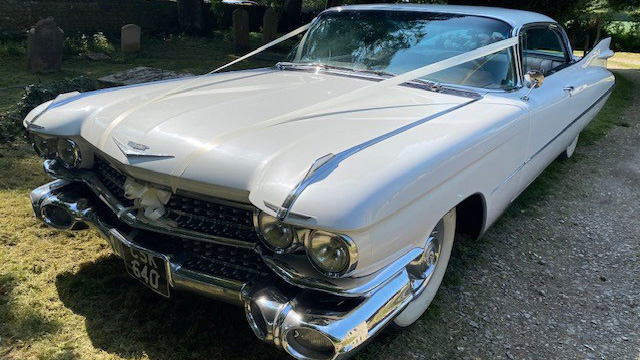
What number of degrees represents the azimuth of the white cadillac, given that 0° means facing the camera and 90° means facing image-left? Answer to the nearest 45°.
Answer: approximately 45°

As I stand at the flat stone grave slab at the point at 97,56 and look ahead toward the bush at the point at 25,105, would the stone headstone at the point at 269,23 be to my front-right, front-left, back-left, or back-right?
back-left

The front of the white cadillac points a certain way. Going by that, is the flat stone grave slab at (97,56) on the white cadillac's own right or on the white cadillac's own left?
on the white cadillac's own right

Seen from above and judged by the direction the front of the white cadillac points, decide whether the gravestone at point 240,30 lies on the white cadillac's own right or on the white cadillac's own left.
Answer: on the white cadillac's own right

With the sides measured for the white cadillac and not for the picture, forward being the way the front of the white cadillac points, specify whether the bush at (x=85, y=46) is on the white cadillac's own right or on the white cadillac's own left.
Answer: on the white cadillac's own right

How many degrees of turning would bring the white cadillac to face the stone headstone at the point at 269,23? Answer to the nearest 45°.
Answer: approximately 135° to its right

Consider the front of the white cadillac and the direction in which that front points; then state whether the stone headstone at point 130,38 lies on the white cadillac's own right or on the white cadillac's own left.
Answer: on the white cadillac's own right

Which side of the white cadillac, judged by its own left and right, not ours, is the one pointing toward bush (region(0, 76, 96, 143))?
right

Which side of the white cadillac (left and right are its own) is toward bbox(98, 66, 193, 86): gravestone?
right
